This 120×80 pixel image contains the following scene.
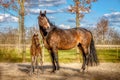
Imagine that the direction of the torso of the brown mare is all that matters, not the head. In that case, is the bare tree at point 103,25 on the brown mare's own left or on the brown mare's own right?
on the brown mare's own right

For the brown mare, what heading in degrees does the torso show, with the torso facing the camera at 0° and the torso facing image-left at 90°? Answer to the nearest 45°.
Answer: approximately 90°
